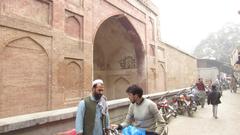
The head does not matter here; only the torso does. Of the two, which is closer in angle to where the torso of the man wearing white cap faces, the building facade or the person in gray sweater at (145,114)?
the person in gray sweater

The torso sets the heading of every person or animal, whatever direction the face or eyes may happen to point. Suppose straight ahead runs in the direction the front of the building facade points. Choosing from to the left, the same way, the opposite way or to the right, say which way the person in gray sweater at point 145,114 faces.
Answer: to the right

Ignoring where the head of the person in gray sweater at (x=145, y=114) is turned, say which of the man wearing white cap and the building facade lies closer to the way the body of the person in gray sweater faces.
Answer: the man wearing white cap

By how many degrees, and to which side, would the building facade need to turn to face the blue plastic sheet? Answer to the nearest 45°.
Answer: approximately 45° to its right

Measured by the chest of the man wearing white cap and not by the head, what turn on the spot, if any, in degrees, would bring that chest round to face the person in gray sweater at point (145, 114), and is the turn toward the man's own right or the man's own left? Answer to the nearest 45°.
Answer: approximately 45° to the man's own left

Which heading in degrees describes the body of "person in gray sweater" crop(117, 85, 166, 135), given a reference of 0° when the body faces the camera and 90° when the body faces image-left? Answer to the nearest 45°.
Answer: approximately 45°
